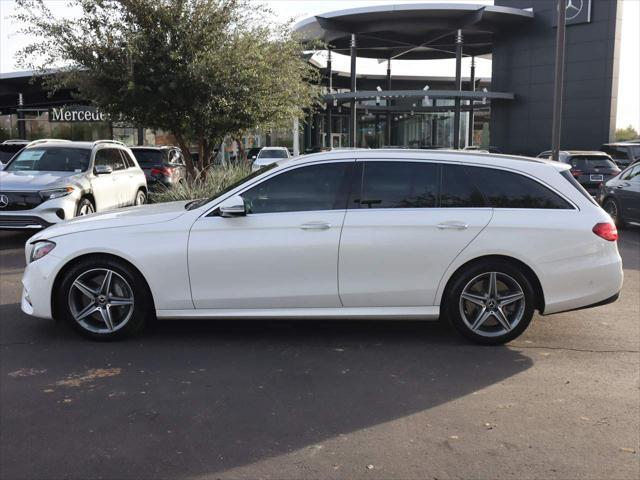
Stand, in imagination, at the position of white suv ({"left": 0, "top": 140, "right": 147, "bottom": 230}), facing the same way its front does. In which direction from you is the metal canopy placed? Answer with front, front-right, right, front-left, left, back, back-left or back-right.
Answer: back

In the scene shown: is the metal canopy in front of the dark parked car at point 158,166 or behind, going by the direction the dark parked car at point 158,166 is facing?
in front

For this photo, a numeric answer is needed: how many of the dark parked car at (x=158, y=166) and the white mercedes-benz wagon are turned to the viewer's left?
1

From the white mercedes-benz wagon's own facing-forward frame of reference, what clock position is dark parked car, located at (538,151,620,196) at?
The dark parked car is roughly at 4 o'clock from the white mercedes-benz wagon.

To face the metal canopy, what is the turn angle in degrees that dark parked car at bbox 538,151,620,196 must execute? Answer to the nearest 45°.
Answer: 0° — it already faces it

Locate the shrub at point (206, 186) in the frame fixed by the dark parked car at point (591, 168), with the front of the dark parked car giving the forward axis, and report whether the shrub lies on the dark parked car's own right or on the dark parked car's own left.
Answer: on the dark parked car's own left

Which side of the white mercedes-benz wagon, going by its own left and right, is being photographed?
left

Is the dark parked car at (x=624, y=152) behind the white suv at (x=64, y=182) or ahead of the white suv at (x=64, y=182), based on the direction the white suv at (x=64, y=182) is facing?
behind

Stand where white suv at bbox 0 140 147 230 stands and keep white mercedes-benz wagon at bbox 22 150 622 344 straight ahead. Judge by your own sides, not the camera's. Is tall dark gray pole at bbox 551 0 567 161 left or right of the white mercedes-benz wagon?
left

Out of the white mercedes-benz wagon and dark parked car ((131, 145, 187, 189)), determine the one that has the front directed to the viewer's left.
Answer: the white mercedes-benz wagon

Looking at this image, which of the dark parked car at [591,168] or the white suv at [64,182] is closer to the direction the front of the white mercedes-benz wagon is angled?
the white suv

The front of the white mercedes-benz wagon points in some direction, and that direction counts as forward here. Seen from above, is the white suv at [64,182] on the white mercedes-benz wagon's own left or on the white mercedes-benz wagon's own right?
on the white mercedes-benz wagon's own right

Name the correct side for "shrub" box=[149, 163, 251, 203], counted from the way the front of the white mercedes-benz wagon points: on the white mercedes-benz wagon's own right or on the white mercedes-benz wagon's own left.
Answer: on the white mercedes-benz wagon's own right

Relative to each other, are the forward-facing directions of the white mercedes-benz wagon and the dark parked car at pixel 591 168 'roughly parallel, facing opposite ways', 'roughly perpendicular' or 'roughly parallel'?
roughly perpendicular

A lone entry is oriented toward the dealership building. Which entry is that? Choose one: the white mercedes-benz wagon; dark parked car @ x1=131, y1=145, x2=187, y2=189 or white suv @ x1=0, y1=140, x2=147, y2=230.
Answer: the dark parked car

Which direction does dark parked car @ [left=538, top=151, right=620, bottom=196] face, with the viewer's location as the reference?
facing away from the viewer and to the left of the viewer

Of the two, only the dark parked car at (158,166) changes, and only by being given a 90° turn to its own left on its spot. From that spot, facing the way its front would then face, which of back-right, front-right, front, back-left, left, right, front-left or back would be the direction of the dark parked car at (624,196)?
back

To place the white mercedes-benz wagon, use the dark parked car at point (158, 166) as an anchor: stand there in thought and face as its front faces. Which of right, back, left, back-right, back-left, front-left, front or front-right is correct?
back-right
